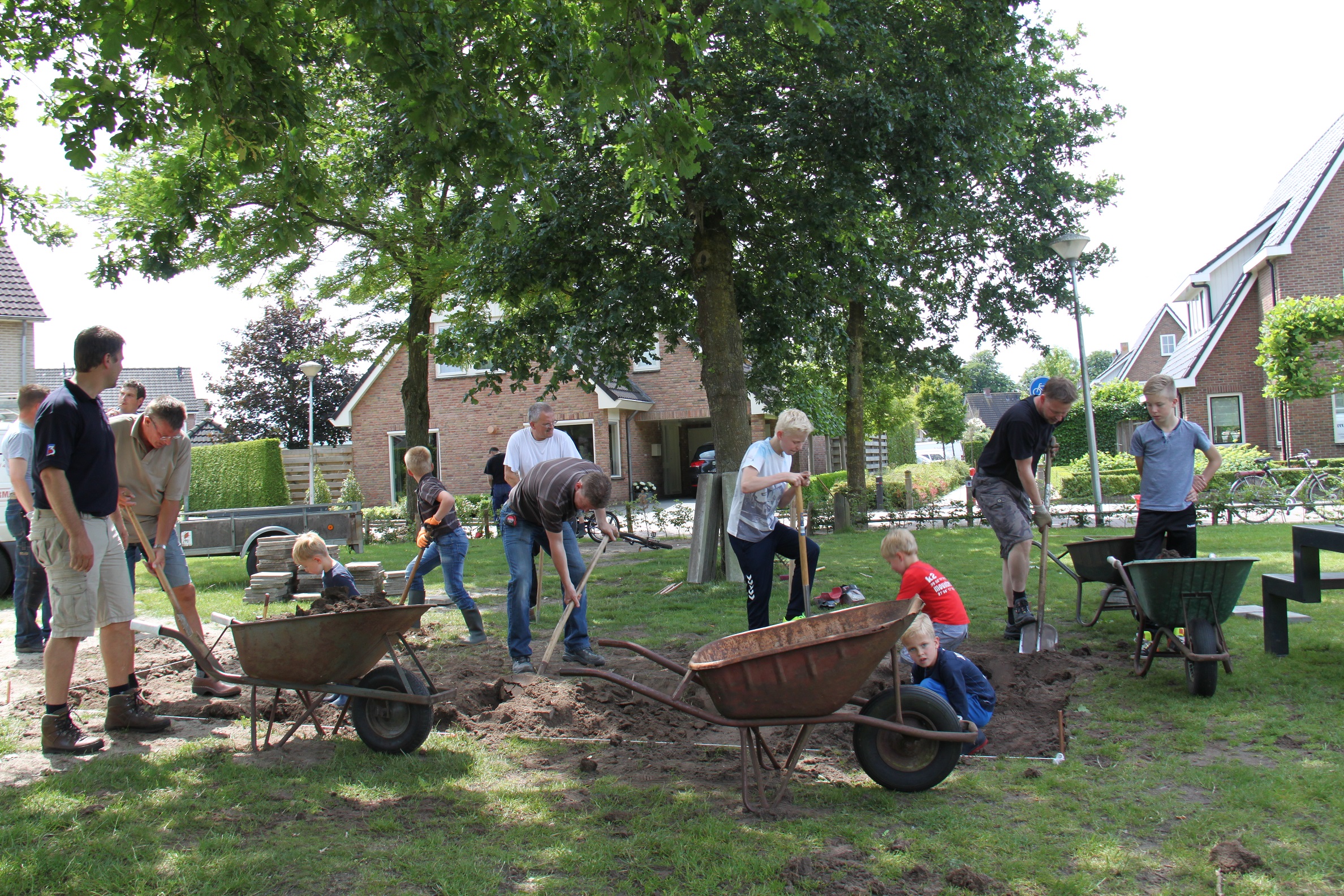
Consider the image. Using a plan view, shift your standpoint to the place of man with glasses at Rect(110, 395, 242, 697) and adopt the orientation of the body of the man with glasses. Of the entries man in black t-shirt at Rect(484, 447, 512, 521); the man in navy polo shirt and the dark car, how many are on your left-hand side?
2

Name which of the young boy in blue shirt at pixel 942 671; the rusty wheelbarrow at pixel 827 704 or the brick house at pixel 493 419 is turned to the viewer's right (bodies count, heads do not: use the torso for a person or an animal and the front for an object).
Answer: the rusty wheelbarrow

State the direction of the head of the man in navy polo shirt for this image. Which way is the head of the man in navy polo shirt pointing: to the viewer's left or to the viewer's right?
to the viewer's right

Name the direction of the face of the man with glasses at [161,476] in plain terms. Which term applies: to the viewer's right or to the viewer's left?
to the viewer's right

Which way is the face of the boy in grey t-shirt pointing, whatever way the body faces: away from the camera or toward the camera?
toward the camera

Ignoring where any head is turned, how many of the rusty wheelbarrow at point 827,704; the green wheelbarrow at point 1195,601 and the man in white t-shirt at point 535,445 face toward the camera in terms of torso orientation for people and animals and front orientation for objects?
2

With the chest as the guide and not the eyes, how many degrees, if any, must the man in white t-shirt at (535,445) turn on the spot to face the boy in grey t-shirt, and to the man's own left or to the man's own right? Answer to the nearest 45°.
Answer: approximately 45° to the man's own left

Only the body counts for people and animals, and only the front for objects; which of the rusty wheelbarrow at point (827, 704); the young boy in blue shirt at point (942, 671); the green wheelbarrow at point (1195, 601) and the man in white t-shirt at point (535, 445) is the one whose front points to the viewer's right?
the rusty wheelbarrow

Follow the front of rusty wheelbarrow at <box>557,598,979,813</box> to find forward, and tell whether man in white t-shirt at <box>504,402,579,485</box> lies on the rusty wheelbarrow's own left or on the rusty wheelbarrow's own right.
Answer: on the rusty wheelbarrow's own left

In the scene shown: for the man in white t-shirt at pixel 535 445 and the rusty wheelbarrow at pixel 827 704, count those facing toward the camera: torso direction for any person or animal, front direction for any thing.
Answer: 1

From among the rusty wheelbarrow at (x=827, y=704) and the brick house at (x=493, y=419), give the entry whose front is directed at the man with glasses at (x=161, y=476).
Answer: the brick house

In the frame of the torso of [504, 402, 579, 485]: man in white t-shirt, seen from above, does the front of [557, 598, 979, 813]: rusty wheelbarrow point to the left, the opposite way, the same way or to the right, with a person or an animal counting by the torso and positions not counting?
to the left

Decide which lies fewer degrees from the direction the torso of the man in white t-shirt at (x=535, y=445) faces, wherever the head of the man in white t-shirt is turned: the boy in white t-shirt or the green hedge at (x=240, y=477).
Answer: the boy in white t-shirt

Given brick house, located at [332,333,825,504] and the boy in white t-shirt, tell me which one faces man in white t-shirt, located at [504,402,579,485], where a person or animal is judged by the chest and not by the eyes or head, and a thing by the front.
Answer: the brick house

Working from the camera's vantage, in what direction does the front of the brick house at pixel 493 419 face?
facing the viewer

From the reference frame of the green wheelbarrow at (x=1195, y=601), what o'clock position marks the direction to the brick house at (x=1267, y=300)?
The brick house is roughly at 6 o'clock from the green wheelbarrow.

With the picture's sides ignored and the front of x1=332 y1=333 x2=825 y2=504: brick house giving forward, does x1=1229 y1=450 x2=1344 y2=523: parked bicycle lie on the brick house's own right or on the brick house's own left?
on the brick house's own left
